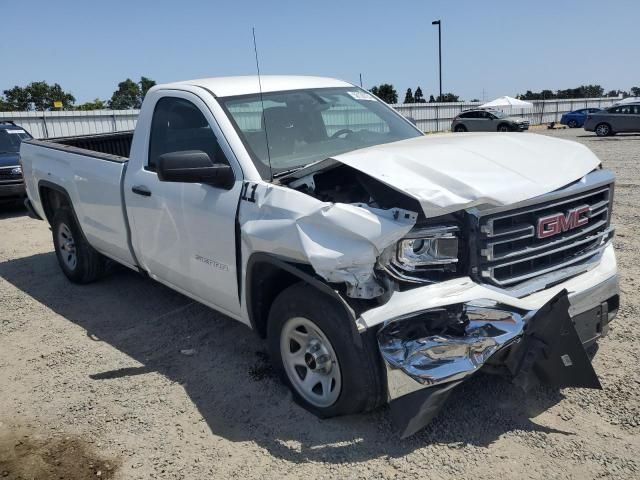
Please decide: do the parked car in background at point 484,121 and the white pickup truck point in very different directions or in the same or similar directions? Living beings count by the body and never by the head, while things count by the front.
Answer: same or similar directions

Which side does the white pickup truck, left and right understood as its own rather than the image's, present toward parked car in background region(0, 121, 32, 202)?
back

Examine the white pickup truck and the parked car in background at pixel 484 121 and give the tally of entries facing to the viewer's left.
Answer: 0

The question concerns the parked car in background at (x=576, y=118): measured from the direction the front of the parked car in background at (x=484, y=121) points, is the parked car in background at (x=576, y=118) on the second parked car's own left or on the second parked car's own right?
on the second parked car's own left

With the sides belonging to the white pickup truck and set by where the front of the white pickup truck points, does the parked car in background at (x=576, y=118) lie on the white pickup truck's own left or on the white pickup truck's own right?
on the white pickup truck's own left

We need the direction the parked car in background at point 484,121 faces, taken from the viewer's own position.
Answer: facing the viewer and to the right of the viewer

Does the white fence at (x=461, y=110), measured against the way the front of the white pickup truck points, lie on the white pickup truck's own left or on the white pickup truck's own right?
on the white pickup truck's own left

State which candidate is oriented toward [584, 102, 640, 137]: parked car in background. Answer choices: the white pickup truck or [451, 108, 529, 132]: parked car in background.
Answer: [451, 108, 529, 132]: parked car in background

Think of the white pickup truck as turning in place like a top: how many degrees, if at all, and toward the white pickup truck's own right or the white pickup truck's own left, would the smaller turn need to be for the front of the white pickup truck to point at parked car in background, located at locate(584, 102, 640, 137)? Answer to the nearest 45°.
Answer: approximately 90° to the white pickup truck's own left

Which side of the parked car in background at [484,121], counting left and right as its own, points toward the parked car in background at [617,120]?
front

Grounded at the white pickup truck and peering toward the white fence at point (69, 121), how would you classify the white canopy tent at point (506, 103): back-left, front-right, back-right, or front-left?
front-right
